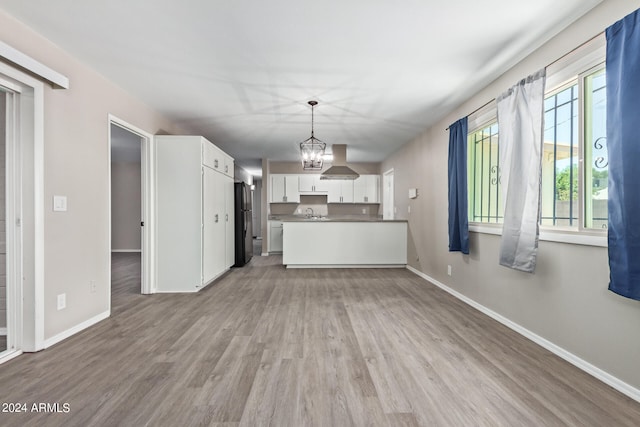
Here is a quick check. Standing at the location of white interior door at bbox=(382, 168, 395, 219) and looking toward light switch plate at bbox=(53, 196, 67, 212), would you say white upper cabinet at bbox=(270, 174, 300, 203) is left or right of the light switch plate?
right

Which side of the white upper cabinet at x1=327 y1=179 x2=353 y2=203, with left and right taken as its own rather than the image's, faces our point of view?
front

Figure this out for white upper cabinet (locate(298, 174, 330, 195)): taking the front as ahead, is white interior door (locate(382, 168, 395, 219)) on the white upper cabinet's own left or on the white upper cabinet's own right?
on the white upper cabinet's own left

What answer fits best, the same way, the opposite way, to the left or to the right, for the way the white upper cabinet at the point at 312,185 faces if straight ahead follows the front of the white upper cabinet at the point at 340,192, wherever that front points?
the same way

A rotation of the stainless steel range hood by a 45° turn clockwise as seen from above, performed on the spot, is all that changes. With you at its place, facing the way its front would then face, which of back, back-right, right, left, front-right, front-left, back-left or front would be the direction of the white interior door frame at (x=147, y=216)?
front

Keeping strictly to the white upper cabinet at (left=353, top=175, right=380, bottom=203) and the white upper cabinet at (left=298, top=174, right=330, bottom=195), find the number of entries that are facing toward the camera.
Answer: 2

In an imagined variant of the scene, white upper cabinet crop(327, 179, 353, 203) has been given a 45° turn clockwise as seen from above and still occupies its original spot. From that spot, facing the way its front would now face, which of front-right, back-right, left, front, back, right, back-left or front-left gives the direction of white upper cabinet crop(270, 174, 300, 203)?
front-right

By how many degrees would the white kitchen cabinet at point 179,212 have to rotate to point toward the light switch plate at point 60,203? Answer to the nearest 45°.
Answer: approximately 135° to its right

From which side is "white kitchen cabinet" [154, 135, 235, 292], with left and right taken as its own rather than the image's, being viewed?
right

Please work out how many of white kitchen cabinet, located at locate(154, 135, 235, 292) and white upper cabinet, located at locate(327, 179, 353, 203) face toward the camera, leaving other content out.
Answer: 1

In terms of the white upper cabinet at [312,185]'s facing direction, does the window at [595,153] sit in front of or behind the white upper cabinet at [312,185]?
in front

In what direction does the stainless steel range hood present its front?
toward the camera

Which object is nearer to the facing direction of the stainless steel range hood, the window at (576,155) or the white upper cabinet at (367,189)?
the window

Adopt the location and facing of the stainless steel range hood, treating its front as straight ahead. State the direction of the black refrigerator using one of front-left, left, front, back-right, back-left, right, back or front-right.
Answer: right

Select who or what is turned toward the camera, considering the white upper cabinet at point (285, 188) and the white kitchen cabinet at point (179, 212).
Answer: the white upper cabinet

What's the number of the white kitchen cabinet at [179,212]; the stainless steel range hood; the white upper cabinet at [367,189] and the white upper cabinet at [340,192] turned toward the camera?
3

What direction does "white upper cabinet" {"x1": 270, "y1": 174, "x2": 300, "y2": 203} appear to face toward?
toward the camera

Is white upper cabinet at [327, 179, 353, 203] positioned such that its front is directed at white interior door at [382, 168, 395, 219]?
no
